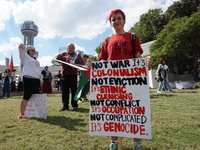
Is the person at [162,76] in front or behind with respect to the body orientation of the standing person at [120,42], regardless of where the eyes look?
behind

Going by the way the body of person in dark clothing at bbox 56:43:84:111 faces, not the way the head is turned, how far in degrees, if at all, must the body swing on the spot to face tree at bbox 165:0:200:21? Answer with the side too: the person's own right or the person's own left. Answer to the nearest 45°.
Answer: approximately 135° to the person's own left

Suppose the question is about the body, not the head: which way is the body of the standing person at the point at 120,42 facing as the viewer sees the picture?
toward the camera

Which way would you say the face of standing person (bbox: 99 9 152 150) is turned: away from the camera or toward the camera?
toward the camera

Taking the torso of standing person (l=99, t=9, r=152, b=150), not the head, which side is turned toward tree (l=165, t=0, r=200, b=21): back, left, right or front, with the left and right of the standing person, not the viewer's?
back

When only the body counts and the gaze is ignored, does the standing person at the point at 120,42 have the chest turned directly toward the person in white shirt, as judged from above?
no

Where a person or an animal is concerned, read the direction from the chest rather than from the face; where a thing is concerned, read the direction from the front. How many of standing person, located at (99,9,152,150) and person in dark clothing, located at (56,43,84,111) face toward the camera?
2

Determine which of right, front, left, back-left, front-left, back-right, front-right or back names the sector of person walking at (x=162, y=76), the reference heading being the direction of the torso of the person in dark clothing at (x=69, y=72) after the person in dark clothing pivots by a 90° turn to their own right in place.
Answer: back-right

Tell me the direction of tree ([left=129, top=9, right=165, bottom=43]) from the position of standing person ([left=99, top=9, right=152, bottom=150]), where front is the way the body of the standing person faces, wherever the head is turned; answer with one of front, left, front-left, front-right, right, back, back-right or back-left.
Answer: back

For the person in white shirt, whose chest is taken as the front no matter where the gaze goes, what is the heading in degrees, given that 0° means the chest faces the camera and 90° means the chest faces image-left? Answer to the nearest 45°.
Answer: approximately 315°

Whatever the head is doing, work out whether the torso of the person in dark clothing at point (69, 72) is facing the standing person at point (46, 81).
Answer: no

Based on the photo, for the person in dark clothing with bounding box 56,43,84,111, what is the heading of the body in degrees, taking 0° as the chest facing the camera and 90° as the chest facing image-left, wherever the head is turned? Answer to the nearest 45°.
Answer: approximately 0°

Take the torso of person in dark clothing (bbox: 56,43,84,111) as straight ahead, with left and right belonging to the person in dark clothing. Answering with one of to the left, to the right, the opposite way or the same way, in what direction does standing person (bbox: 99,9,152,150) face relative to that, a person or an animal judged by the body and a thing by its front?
the same way
